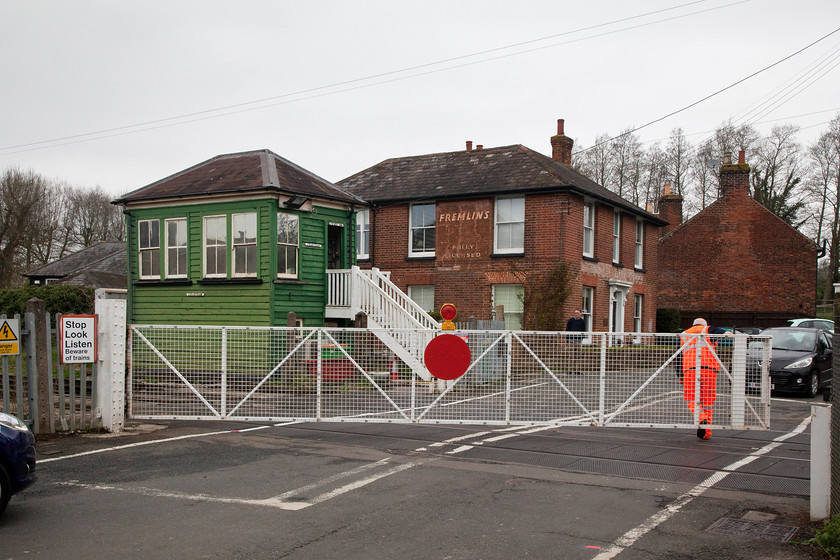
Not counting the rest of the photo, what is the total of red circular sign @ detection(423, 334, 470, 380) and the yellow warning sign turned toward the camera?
2

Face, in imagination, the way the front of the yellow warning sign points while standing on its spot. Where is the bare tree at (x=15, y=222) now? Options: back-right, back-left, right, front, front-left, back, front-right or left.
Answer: back

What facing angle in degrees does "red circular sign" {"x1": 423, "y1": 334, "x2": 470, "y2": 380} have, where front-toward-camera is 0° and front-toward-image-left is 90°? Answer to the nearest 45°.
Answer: approximately 0°

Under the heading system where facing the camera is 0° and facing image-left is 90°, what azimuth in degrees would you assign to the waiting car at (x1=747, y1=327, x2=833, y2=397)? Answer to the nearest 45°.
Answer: approximately 45°

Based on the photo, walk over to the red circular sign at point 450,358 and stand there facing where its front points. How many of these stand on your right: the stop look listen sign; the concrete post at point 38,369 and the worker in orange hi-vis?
2

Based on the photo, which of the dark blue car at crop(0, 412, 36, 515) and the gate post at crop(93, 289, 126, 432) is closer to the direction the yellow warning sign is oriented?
the dark blue car

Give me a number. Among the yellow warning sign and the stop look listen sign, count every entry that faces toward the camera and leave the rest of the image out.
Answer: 2

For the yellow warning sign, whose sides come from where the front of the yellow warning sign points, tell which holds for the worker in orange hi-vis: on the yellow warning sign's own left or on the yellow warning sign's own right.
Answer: on the yellow warning sign's own left
